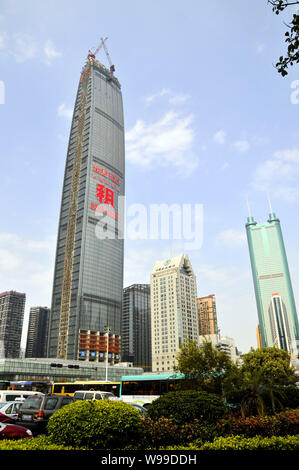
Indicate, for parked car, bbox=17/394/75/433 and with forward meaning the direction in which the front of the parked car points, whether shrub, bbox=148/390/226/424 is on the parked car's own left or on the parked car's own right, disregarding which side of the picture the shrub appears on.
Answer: on the parked car's own right

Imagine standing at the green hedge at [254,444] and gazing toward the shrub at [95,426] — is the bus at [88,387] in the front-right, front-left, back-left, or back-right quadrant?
front-right

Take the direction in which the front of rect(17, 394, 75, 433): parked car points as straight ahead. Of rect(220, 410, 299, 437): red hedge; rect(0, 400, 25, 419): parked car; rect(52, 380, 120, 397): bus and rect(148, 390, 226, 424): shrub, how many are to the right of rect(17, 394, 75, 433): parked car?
2

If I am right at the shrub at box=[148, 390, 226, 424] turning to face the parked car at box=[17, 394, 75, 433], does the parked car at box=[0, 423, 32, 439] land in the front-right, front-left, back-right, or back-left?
front-left
